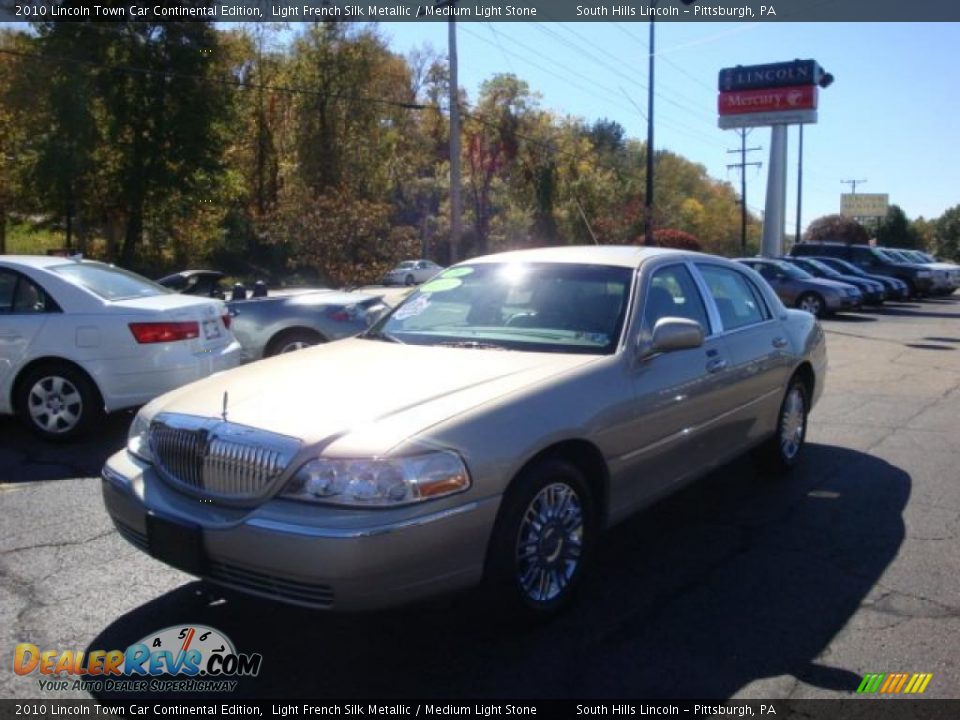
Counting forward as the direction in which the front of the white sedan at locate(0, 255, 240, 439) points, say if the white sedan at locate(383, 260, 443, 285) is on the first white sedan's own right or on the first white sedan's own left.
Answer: on the first white sedan's own right

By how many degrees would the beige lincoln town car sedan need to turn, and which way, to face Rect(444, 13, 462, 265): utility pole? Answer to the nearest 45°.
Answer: approximately 135° to its right

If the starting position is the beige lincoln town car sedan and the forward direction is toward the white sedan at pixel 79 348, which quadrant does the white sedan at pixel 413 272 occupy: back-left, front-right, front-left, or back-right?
front-right

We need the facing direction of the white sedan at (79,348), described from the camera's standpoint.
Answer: facing away from the viewer and to the left of the viewer

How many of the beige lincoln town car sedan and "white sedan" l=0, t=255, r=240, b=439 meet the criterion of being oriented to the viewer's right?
0

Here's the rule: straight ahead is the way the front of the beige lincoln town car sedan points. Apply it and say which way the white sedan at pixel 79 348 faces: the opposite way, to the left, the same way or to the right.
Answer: to the right

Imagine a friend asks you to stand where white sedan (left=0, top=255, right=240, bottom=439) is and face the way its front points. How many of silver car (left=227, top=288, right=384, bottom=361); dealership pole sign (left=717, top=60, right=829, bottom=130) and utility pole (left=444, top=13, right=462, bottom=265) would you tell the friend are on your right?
3

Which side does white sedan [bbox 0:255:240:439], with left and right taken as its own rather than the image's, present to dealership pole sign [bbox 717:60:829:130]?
right

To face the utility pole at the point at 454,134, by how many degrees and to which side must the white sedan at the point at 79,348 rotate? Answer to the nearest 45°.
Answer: approximately 90° to its right

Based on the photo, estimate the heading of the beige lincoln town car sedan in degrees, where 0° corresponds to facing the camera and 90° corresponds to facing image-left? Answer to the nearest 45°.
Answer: approximately 45°

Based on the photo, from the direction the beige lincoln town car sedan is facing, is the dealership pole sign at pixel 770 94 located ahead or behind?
behind

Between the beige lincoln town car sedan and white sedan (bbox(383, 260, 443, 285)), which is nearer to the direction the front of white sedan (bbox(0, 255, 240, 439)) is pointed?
the white sedan

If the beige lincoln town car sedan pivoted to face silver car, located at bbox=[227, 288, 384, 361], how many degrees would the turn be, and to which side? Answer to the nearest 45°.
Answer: approximately 135° to its right

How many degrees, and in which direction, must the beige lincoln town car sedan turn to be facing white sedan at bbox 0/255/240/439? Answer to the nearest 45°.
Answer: approximately 90° to its right
